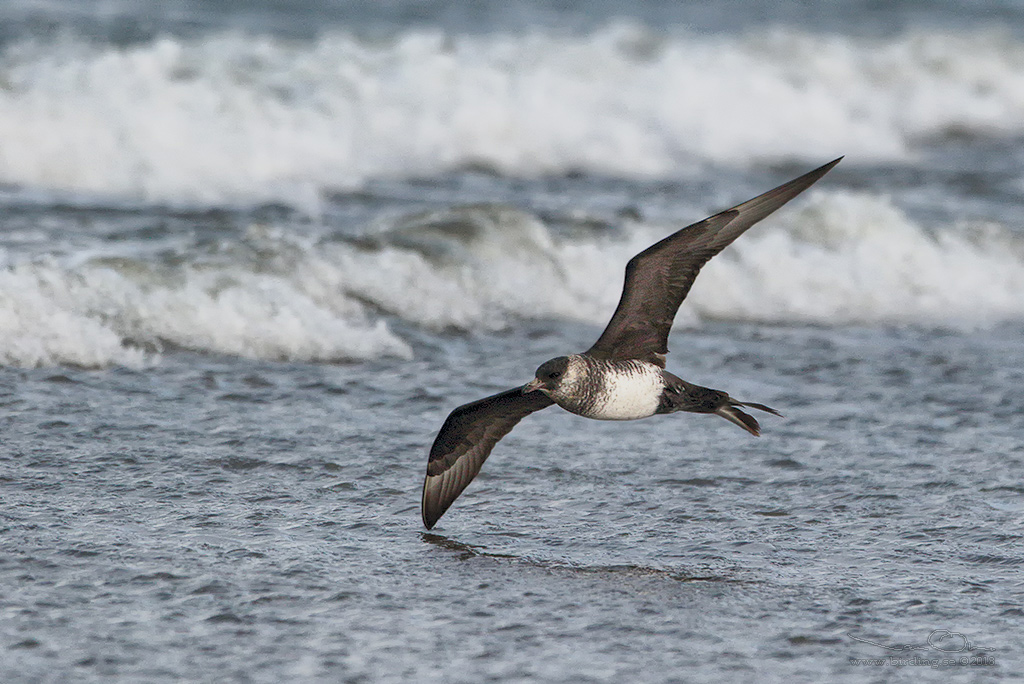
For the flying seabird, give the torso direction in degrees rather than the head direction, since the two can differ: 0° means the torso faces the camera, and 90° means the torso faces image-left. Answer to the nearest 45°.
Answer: approximately 45°
